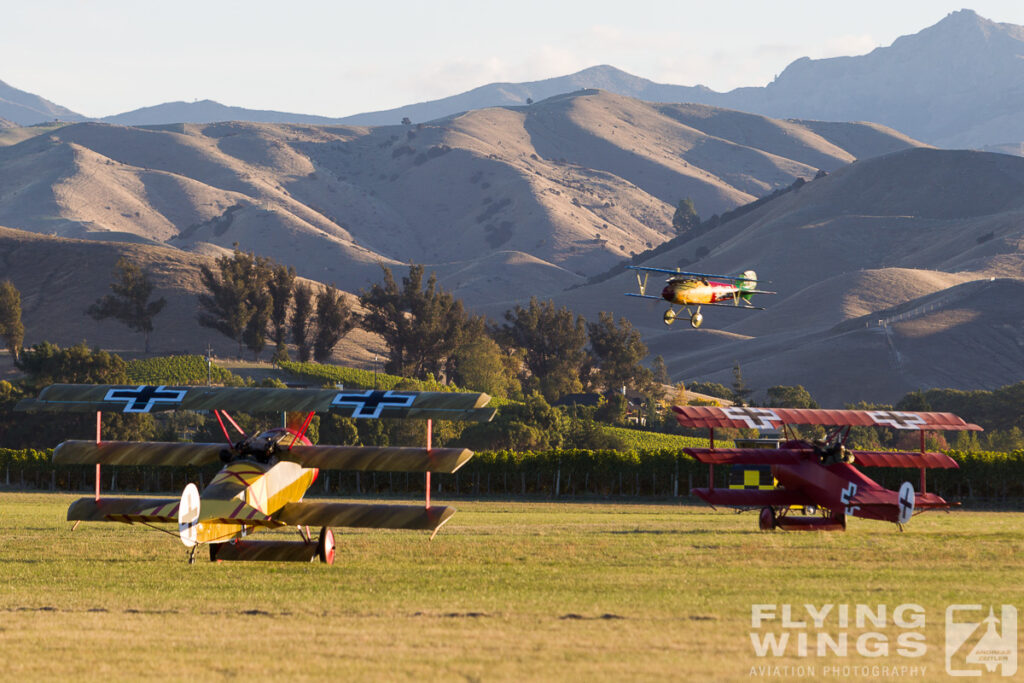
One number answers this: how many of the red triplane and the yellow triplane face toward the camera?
0

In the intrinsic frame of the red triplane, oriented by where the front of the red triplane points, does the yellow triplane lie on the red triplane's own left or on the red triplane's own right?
on the red triplane's own left

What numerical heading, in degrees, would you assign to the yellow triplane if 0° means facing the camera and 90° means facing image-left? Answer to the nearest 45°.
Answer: approximately 180°

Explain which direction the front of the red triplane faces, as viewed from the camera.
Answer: facing away from the viewer and to the left of the viewer
